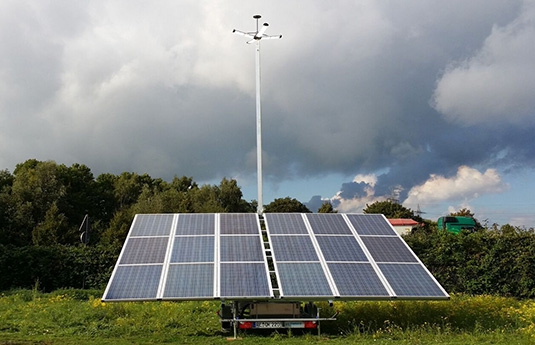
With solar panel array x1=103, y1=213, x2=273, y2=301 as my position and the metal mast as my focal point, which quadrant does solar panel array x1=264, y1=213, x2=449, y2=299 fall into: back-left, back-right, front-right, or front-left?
front-right

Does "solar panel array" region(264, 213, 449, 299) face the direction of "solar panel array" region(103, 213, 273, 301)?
no

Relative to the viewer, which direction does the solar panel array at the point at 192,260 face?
toward the camera

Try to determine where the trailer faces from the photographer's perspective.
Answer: facing away from the viewer

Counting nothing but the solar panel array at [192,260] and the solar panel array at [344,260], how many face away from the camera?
0

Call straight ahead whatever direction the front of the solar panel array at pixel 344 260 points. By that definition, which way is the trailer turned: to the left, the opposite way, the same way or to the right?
the opposite way

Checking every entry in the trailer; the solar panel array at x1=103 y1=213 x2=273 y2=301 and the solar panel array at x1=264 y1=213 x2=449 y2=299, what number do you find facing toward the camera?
2

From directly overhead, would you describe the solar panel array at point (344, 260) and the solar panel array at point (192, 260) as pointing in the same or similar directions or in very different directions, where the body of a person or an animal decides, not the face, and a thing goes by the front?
same or similar directions

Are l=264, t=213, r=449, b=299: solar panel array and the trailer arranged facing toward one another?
no

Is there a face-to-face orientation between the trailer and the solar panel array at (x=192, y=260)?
no

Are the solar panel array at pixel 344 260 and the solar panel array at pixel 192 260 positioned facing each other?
no

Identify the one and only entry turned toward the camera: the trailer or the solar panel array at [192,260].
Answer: the solar panel array

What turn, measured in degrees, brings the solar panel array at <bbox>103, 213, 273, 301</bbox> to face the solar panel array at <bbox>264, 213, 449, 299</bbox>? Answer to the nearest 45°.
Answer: approximately 90° to its left

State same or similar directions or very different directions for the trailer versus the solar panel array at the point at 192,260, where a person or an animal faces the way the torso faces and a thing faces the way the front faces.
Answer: very different directions

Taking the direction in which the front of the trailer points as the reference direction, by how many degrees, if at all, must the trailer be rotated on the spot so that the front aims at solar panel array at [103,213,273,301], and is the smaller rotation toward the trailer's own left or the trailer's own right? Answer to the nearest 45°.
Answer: approximately 90° to the trailer's own left
